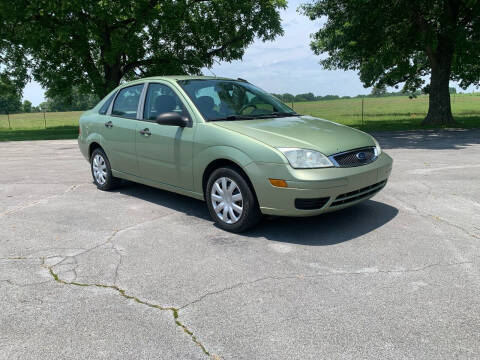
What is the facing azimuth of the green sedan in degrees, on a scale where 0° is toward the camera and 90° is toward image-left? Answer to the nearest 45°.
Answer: approximately 315°
